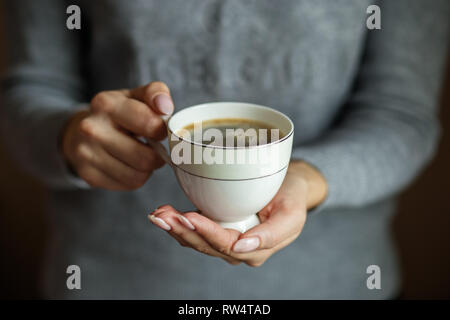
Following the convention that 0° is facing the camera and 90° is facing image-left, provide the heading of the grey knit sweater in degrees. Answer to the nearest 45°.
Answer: approximately 0°
